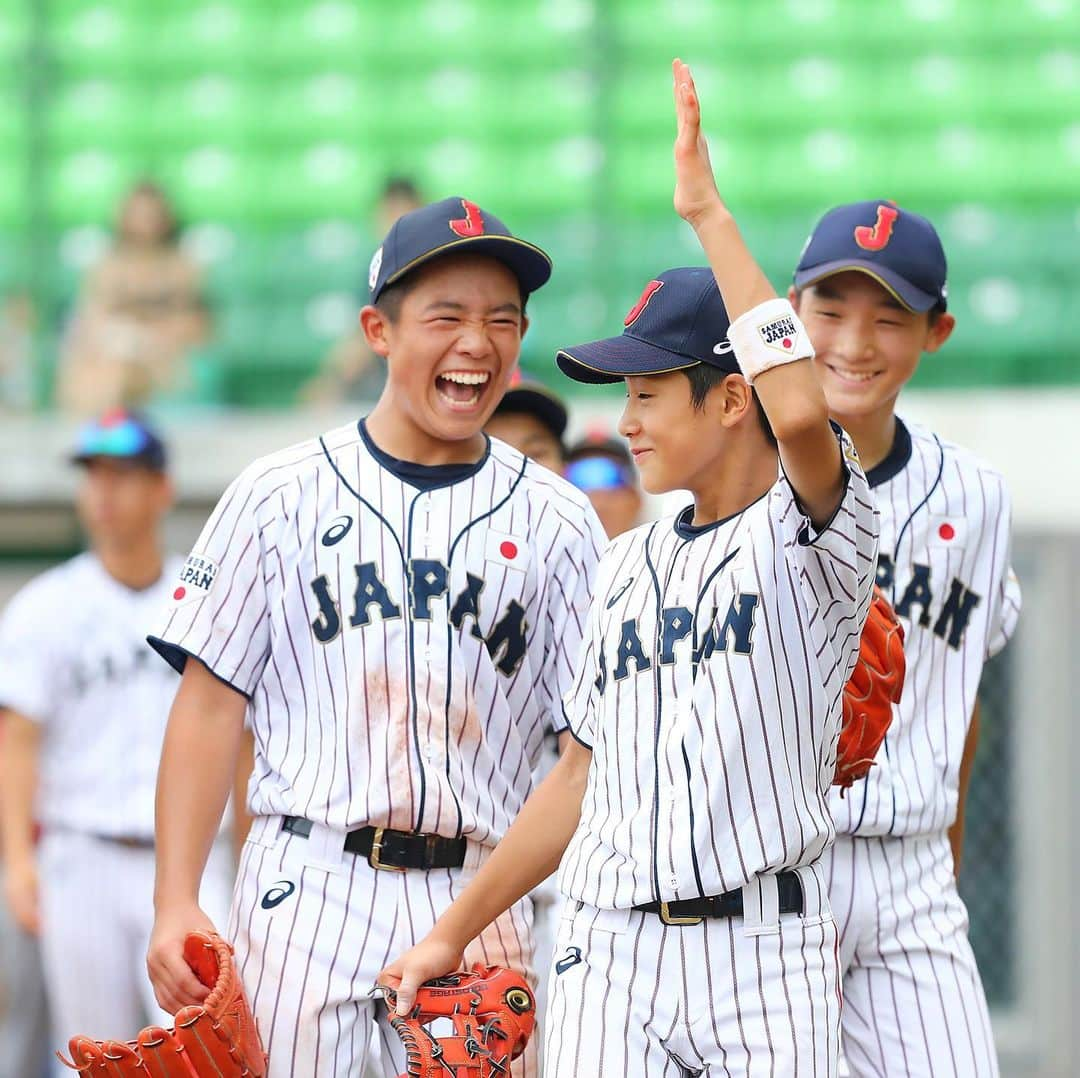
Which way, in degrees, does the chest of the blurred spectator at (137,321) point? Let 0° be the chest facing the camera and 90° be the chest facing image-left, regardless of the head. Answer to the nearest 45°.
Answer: approximately 0°

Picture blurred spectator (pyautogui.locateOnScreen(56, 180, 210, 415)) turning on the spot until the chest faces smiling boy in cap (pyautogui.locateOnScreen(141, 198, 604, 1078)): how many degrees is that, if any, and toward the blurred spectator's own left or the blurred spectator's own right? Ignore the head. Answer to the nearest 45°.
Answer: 0° — they already face them

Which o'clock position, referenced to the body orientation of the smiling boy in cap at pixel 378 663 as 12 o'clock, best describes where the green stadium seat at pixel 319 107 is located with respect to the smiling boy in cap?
The green stadium seat is roughly at 6 o'clock from the smiling boy in cap.

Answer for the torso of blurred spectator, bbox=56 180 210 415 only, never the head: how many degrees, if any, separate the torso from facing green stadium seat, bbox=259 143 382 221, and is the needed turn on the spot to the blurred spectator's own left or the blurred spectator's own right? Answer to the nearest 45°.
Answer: approximately 135° to the blurred spectator's own left

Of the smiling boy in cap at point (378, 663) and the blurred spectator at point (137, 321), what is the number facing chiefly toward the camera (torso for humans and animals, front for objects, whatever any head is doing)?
2

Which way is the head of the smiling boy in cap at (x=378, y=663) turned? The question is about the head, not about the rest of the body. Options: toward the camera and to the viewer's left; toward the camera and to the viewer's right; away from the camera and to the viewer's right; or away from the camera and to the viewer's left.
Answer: toward the camera and to the viewer's right

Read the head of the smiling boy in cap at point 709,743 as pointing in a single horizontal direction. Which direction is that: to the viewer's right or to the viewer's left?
to the viewer's left

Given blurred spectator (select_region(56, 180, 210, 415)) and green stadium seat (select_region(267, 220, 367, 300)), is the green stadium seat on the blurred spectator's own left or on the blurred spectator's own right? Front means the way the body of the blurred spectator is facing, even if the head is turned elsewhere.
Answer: on the blurred spectator's own left
